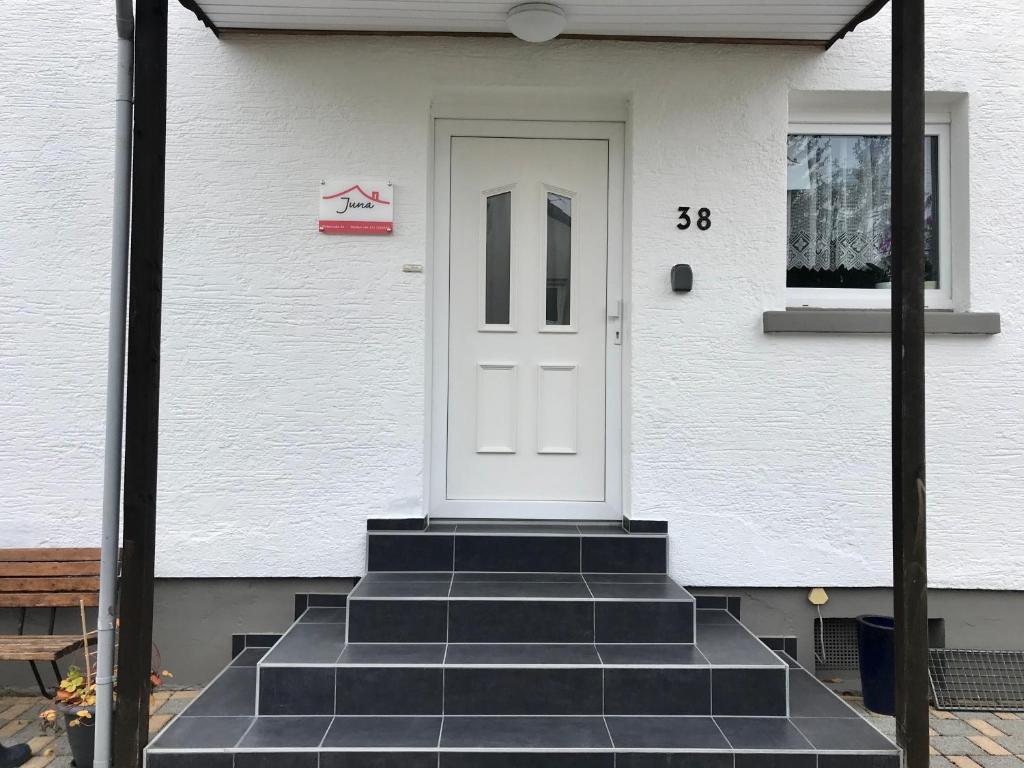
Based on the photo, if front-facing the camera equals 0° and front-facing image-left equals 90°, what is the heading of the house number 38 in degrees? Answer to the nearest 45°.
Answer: approximately 0°

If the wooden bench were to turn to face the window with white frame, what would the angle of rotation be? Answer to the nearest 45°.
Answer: approximately 45° to its left

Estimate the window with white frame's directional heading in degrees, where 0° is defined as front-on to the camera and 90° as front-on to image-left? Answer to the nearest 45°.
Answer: approximately 0°

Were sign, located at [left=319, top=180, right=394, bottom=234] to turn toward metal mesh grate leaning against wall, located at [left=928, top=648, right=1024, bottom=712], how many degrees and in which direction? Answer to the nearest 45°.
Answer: approximately 90° to its left

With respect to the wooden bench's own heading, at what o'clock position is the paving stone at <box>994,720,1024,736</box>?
The paving stone is roughly at 10 o'clock from the wooden bench.

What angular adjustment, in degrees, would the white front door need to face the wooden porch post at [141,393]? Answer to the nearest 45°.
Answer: approximately 45° to its right
